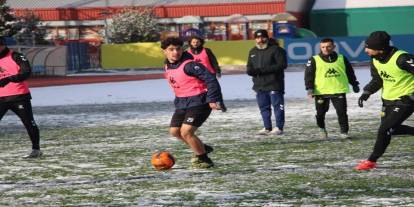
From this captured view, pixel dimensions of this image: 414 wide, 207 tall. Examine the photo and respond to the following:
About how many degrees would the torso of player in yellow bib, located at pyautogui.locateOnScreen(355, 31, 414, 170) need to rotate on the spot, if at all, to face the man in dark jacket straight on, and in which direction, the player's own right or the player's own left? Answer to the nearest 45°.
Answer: approximately 90° to the player's own right

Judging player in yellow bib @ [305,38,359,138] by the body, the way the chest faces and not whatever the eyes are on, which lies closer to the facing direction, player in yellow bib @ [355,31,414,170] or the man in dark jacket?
the player in yellow bib

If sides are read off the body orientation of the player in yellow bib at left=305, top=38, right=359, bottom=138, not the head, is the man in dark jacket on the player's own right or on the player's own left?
on the player's own right

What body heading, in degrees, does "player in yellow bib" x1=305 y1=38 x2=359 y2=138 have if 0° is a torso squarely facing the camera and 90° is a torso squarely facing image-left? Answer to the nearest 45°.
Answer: approximately 0°

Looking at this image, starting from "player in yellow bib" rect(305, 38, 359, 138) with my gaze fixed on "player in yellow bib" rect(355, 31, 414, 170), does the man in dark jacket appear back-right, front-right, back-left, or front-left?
back-right

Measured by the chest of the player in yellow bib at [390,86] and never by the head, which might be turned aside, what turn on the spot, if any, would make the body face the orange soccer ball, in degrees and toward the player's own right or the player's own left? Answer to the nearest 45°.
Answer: approximately 45° to the player's own right

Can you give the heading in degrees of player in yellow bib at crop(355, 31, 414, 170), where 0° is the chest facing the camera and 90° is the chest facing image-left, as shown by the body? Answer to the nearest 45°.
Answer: approximately 45°

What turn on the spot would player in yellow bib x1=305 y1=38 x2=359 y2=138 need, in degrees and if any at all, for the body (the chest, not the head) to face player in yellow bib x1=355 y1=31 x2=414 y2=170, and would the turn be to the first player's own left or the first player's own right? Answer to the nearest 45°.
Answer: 0° — they already face them
